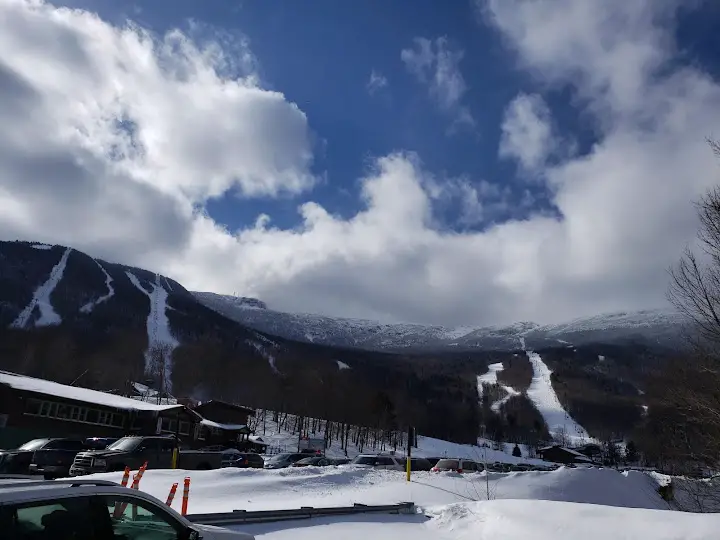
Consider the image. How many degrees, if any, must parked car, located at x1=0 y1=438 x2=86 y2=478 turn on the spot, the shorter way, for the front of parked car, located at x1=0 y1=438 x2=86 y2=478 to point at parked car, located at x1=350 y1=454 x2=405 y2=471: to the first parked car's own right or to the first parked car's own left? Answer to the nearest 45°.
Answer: approximately 135° to the first parked car's own left

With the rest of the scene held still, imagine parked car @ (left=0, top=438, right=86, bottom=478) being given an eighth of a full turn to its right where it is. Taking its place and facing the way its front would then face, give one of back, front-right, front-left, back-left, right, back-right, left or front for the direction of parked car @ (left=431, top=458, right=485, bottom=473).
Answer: back

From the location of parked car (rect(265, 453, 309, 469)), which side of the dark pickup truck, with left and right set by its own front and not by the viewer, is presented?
back

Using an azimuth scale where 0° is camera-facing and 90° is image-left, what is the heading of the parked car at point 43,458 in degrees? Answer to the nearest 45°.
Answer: approximately 45°

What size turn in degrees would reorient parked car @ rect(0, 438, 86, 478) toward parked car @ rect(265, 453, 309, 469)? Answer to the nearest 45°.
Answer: approximately 180°

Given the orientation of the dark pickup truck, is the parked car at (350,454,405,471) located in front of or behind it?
behind

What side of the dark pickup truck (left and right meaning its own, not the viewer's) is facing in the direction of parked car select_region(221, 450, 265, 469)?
back

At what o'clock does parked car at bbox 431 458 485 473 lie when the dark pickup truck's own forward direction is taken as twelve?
The parked car is roughly at 7 o'clock from the dark pickup truck.

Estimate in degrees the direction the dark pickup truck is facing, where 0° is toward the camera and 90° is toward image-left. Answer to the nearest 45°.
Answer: approximately 45°
